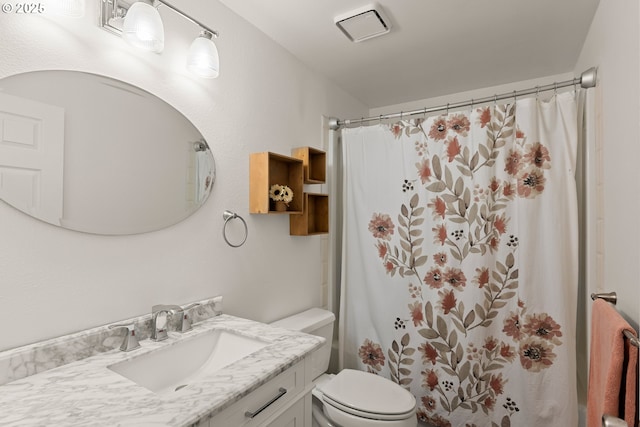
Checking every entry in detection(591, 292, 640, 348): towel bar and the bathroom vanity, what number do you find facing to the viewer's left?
1

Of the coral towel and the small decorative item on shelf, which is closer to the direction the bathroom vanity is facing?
the coral towel

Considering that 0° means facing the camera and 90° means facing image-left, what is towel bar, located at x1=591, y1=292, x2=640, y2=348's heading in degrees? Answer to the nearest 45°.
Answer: approximately 90°

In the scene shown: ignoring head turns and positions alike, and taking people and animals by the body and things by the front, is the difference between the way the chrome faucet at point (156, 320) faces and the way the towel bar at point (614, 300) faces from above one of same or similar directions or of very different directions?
very different directions

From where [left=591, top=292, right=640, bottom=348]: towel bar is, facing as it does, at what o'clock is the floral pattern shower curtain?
The floral pattern shower curtain is roughly at 1 o'clock from the towel bar.

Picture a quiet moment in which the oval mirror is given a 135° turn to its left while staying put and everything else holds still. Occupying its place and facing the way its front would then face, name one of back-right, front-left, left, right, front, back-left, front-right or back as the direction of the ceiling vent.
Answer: right

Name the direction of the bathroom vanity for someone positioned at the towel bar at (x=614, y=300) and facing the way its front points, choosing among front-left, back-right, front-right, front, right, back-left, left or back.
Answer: front-left

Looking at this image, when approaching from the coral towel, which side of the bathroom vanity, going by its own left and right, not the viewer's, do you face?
front

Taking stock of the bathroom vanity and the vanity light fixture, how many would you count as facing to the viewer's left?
0

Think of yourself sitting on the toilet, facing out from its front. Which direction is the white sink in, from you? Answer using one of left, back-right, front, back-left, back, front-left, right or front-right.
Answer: right

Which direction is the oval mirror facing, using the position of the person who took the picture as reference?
facing the viewer and to the right of the viewer
